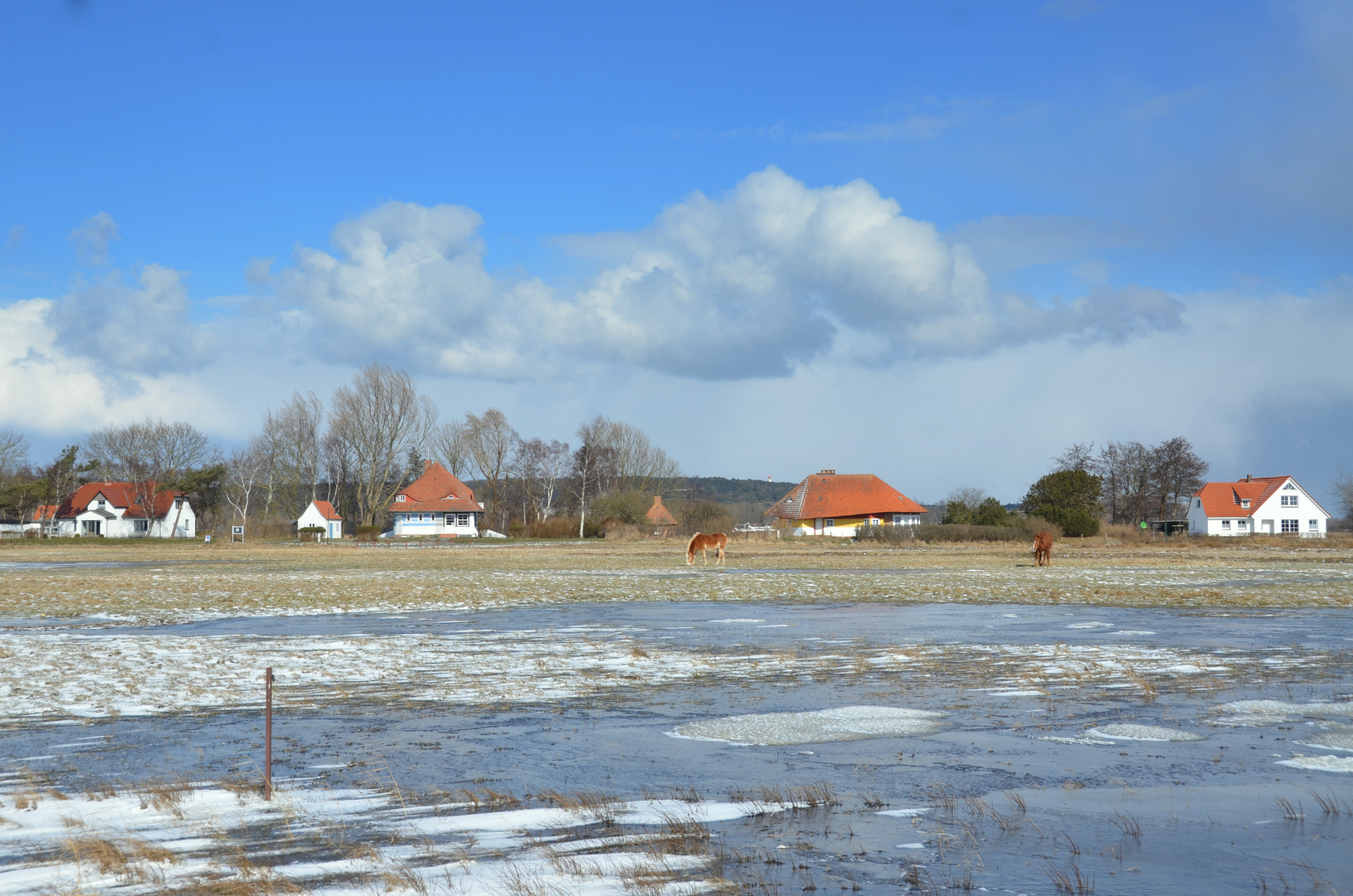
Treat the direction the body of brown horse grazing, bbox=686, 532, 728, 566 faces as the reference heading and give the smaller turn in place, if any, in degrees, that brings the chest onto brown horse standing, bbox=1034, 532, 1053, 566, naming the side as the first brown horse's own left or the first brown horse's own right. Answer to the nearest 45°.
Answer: approximately 180°

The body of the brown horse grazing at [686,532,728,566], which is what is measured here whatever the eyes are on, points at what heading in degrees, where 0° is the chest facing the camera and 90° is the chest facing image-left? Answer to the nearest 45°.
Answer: approximately 90°
